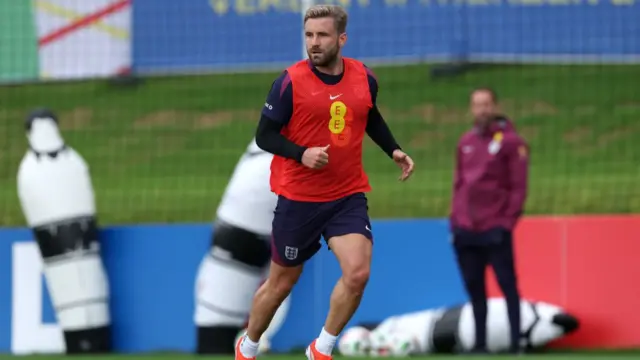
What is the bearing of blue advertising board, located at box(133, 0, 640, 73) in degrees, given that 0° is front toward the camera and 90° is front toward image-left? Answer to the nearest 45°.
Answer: approximately 0°

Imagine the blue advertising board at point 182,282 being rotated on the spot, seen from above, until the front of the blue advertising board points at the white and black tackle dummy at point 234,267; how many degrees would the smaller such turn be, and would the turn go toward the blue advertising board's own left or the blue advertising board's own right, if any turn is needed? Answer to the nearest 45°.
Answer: approximately 45° to the blue advertising board's own left

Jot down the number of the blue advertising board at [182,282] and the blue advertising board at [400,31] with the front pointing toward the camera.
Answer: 2

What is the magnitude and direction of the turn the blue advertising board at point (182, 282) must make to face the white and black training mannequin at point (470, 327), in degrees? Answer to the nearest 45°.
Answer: approximately 90° to its left

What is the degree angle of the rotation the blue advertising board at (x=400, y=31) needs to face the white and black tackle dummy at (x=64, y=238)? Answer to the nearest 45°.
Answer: approximately 45° to its right
